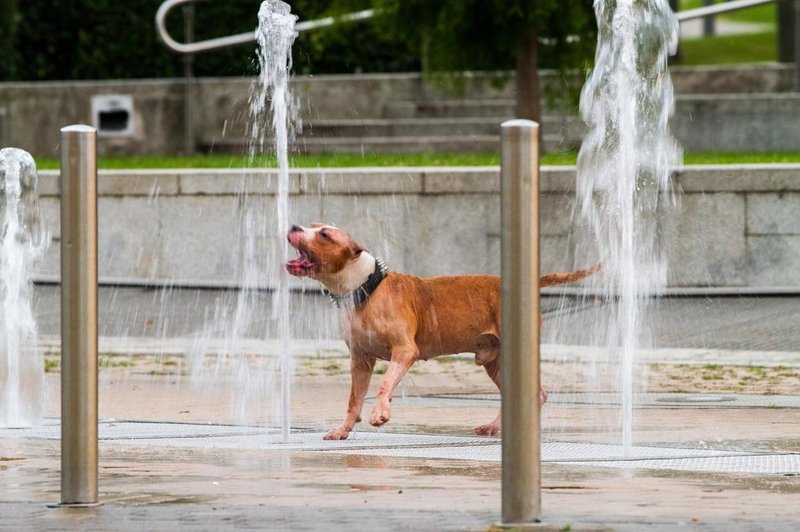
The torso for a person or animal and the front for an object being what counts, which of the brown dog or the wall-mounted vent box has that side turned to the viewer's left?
the brown dog

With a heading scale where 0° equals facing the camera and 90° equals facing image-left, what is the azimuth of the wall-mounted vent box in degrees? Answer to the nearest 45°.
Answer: approximately 0°

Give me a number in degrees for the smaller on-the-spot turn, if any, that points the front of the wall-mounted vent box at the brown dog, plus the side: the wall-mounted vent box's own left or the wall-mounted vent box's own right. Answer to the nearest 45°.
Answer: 0° — it already faces it

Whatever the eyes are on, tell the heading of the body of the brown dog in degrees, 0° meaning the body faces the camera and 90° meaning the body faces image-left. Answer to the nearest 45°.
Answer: approximately 90°

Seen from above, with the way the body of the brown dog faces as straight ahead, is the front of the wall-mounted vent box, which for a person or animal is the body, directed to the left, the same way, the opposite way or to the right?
to the left

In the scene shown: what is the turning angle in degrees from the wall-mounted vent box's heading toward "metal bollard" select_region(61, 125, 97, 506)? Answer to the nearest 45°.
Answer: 0° — it already faces it

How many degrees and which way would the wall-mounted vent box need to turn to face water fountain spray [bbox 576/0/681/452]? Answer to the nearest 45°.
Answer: approximately 45° to its left

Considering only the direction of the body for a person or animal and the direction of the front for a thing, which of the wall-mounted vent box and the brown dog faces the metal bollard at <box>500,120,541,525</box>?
the wall-mounted vent box

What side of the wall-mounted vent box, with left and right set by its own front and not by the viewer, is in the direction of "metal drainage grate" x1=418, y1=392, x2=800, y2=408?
front

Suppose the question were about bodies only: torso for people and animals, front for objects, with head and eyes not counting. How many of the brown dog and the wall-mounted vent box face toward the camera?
1
